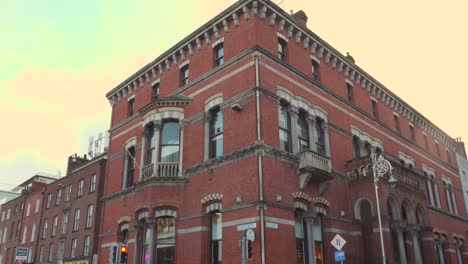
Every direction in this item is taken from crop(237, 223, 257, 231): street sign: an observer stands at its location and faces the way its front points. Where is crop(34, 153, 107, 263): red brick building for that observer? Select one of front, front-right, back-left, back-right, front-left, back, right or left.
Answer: right

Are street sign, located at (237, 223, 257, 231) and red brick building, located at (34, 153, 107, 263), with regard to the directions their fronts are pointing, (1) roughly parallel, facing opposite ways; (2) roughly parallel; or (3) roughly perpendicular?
roughly parallel

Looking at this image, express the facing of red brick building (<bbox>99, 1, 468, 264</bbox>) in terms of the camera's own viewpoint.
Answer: facing the viewer and to the right of the viewer

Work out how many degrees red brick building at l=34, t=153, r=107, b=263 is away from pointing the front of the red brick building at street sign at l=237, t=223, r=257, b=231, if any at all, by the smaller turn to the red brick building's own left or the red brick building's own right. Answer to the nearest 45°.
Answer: approximately 45° to the red brick building's own left

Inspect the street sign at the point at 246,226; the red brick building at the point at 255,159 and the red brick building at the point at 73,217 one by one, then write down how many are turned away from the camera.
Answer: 0

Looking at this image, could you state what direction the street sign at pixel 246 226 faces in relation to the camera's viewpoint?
facing the viewer and to the left of the viewer

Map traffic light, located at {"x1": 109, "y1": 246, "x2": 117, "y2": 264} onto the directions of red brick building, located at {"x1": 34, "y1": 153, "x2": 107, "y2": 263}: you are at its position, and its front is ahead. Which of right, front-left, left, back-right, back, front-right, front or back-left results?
front-left

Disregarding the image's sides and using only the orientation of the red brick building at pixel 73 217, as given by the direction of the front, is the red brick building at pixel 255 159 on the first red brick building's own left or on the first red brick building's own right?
on the first red brick building's own left

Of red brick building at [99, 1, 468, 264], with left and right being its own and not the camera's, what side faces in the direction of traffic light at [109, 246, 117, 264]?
right
